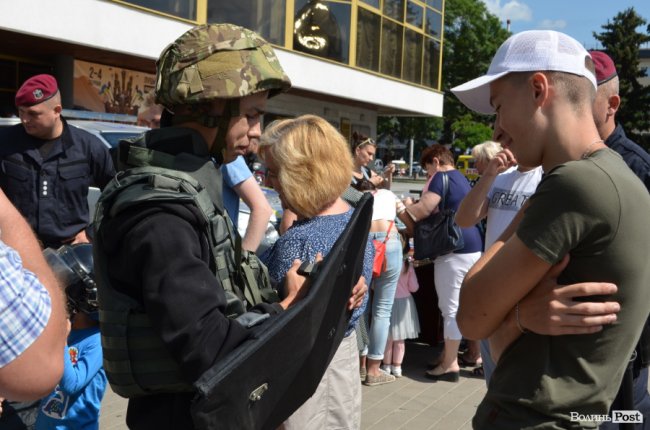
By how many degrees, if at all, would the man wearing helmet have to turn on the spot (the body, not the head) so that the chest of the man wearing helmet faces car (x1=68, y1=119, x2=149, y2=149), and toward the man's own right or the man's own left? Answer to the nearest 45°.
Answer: approximately 90° to the man's own left

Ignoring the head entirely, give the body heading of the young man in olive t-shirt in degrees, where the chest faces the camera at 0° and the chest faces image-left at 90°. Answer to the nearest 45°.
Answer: approximately 90°

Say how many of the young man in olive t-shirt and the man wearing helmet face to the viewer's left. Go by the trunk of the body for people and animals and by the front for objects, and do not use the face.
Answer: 1

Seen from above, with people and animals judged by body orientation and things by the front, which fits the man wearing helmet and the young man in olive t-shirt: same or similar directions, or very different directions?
very different directions

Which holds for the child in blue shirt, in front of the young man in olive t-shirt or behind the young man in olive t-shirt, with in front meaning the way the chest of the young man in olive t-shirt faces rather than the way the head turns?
in front

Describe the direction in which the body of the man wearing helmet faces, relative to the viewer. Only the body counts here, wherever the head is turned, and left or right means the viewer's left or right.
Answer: facing to the right of the viewer

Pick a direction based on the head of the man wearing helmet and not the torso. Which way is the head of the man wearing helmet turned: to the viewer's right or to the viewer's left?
to the viewer's right

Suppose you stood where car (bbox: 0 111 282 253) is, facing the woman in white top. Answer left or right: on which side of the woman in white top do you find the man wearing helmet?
right

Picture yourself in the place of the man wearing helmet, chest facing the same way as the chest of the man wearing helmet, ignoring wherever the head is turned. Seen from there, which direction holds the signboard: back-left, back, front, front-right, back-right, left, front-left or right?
left

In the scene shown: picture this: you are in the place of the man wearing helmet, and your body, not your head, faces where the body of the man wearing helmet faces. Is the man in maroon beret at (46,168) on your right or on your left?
on your left
